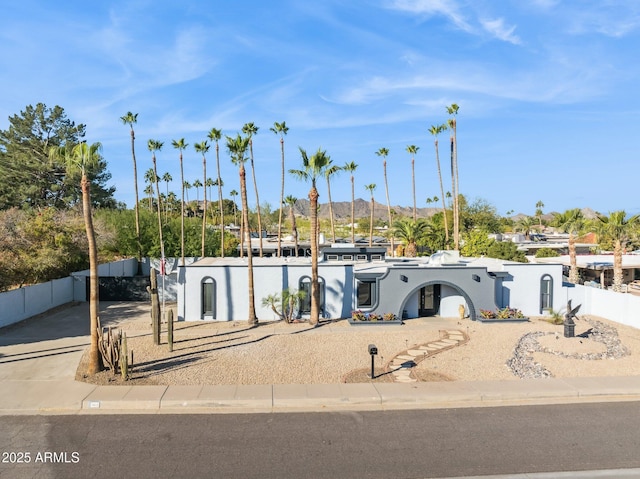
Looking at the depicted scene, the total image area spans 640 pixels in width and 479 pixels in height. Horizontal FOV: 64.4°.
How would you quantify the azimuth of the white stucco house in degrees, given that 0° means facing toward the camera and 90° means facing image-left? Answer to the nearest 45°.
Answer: approximately 0°

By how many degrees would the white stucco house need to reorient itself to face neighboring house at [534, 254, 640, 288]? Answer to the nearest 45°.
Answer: approximately 135° to its left

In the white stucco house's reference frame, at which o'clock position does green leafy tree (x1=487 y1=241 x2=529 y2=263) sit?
The green leafy tree is roughly at 7 o'clock from the white stucco house.

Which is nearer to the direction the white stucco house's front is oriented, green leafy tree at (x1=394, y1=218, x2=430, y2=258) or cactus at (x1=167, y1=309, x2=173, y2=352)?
the cactus

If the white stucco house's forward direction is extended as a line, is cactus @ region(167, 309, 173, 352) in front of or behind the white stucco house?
in front

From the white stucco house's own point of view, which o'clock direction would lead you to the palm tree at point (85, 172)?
The palm tree is roughly at 1 o'clock from the white stucco house.

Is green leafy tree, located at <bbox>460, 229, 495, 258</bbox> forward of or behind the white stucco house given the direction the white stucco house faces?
behind

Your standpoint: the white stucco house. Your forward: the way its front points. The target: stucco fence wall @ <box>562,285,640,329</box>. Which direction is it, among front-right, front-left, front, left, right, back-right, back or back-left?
left

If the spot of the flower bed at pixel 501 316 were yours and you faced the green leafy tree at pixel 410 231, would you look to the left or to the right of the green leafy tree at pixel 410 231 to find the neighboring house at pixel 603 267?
right

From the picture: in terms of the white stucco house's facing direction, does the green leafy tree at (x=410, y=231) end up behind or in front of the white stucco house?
behind

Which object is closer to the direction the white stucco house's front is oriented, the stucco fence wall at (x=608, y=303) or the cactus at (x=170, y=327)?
the cactus

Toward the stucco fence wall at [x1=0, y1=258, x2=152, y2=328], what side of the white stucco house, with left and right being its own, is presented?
right

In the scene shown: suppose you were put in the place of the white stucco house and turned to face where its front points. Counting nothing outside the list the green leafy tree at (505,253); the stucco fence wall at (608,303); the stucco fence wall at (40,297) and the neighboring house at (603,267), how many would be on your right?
1
